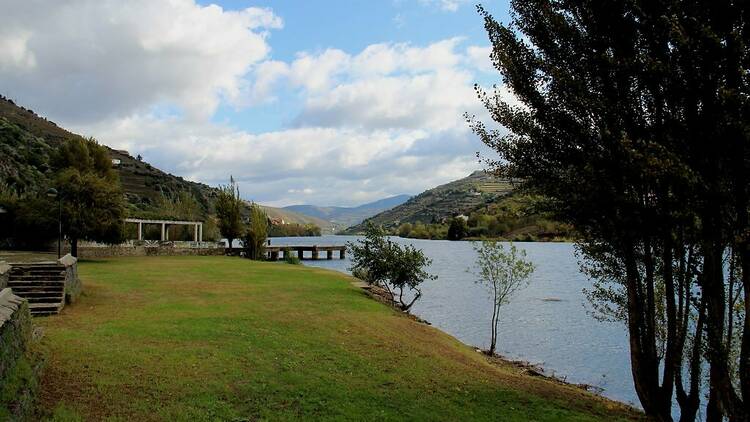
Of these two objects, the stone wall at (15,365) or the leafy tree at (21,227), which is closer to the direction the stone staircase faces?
the stone wall

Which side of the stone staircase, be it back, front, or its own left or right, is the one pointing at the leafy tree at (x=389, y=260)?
left

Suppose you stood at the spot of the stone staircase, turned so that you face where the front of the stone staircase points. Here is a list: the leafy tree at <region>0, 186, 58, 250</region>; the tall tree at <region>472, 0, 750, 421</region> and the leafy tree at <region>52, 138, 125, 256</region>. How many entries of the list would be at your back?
2

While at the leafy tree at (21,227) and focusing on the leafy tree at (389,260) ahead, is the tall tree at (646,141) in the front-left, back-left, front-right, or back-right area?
front-right

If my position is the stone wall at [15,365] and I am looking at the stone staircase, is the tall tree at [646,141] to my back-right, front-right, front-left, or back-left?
back-right

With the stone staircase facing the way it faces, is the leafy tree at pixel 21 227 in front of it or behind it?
behind

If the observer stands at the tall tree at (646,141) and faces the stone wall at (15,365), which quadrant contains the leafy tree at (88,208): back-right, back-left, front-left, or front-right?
front-right

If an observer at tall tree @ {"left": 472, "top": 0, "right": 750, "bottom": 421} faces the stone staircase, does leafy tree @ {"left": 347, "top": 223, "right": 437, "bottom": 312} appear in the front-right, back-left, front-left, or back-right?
front-right

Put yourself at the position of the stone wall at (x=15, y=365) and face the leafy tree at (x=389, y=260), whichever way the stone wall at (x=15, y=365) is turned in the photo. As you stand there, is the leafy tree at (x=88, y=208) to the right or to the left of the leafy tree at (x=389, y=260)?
left

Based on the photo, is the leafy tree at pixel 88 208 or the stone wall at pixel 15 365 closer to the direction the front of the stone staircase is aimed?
the stone wall

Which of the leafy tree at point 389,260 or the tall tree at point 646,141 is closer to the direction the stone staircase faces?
the tall tree

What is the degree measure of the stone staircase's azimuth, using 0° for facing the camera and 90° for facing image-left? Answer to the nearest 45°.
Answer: approximately 0°
